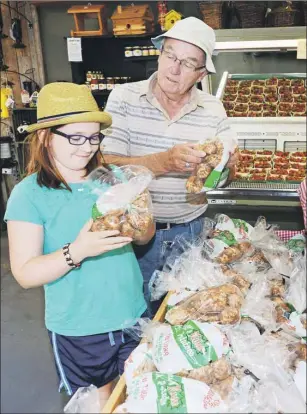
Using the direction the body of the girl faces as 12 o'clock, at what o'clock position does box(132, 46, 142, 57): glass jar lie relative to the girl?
The glass jar is roughly at 8 o'clock from the girl.

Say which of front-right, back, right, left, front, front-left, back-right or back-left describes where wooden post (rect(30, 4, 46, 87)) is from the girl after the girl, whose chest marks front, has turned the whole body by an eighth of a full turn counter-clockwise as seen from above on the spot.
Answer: left

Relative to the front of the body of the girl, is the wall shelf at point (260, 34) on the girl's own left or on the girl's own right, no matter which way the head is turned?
on the girl's own left

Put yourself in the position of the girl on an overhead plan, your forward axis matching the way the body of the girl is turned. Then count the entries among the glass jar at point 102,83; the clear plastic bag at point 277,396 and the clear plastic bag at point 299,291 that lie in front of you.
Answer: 2

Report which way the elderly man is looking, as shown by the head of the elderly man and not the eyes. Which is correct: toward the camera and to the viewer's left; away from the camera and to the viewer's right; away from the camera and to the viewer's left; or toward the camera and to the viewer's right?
toward the camera and to the viewer's left

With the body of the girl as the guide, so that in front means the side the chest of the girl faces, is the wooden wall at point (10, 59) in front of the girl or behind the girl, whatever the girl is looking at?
behind

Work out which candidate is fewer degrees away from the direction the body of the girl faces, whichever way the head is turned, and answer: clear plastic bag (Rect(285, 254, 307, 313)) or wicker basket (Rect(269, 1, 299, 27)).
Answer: the clear plastic bag

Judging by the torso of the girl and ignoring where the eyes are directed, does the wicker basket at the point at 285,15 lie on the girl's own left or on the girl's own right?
on the girl's own left

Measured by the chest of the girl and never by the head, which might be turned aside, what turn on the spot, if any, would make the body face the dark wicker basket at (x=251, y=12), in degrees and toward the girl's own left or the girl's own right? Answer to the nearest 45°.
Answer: approximately 90° to the girl's own left

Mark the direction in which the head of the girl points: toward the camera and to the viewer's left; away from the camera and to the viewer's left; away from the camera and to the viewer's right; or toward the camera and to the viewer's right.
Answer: toward the camera and to the viewer's right

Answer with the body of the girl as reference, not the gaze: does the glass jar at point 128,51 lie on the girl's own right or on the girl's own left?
on the girl's own left

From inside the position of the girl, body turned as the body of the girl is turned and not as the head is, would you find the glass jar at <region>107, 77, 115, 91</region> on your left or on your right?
on your left

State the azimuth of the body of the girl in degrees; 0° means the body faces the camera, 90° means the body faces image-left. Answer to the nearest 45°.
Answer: approximately 315°

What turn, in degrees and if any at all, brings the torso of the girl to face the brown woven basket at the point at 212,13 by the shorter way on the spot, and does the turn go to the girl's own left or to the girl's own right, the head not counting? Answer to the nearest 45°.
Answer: approximately 90° to the girl's own left

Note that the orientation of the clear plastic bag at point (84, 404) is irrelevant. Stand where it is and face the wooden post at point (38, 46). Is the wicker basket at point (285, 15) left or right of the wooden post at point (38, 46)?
right

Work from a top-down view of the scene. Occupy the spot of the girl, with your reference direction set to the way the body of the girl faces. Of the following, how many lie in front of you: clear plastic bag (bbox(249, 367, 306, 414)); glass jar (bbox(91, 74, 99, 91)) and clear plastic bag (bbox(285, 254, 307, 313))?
2

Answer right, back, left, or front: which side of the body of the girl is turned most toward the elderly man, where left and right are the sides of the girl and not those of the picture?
left
